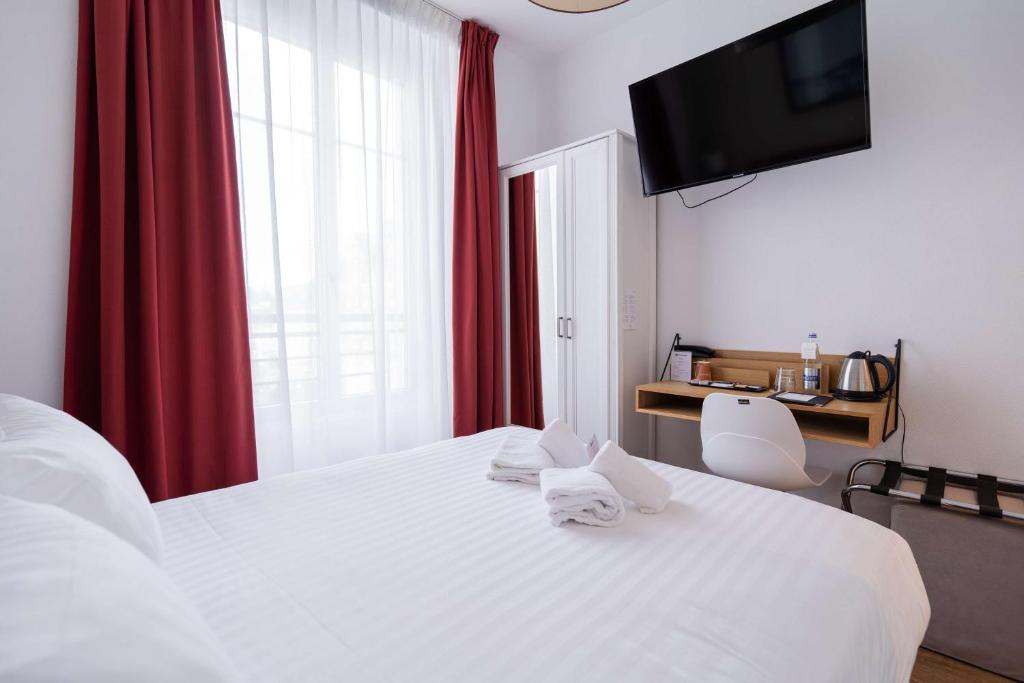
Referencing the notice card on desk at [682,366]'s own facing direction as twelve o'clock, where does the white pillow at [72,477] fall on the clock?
The white pillow is roughly at 11 o'clock from the notice card on desk.

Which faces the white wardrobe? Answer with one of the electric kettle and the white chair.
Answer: the electric kettle

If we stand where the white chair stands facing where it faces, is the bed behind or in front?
behind

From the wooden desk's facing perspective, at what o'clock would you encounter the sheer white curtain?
The sheer white curtain is roughly at 1 o'clock from the wooden desk.

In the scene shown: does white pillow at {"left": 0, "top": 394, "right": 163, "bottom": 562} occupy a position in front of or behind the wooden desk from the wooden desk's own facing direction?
in front

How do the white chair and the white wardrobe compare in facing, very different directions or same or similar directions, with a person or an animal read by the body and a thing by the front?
very different directions

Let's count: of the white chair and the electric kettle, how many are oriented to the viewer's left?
1

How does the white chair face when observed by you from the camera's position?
facing away from the viewer and to the right of the viewer

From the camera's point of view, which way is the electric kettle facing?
to the viewer's left

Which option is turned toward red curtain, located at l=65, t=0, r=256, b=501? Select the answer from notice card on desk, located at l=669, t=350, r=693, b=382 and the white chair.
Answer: the notice card on desk

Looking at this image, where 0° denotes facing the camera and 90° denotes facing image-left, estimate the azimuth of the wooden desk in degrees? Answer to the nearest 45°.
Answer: approximately 45°

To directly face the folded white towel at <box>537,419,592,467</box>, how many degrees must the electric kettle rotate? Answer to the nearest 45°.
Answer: approximately 45° to its left
